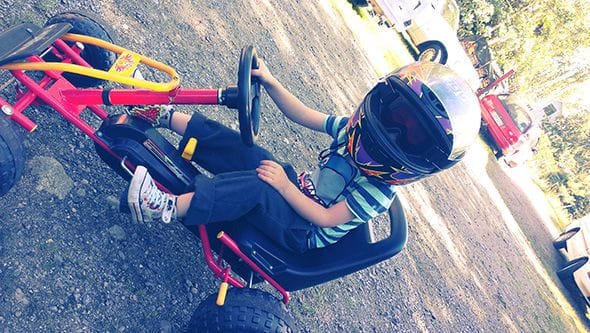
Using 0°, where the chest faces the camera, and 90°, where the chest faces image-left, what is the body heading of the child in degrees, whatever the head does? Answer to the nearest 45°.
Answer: approximately 45°
